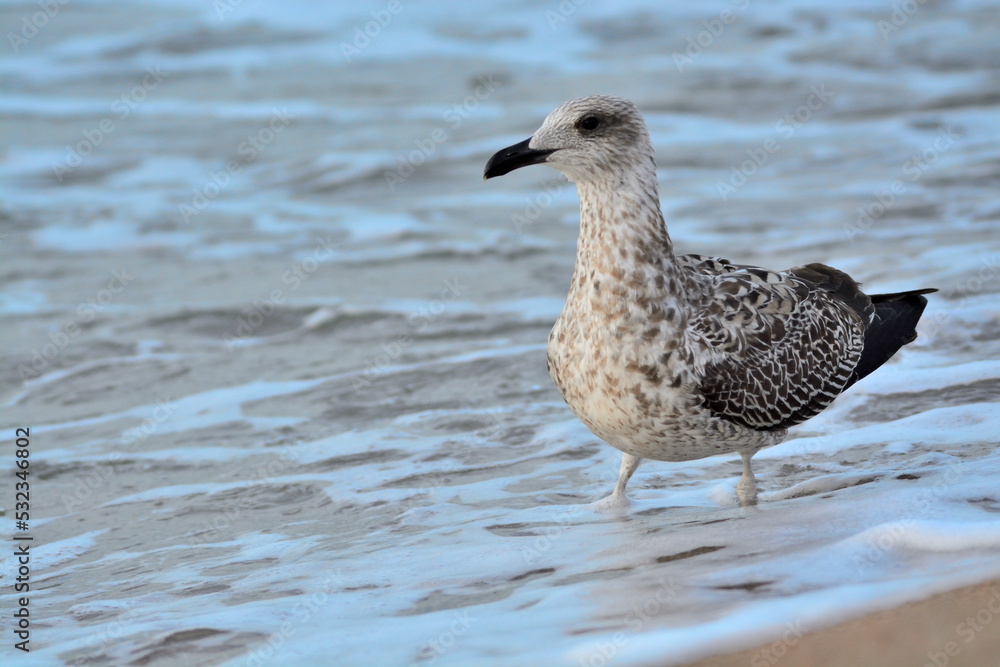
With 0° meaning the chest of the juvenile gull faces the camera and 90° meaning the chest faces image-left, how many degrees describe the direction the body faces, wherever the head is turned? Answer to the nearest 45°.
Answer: approximately 45°
